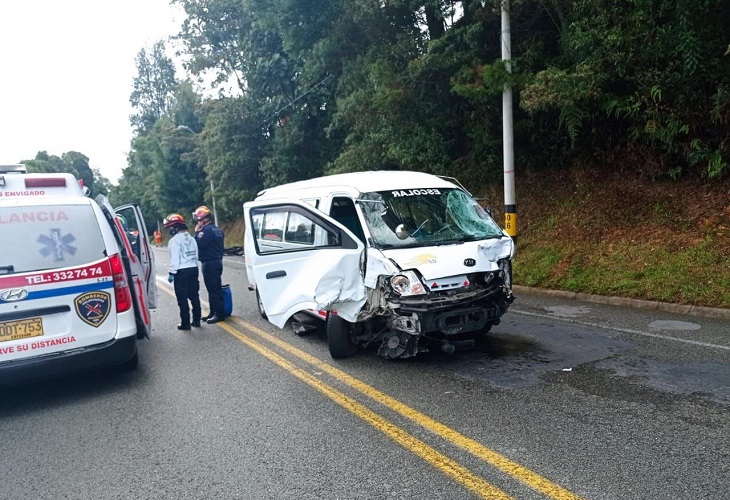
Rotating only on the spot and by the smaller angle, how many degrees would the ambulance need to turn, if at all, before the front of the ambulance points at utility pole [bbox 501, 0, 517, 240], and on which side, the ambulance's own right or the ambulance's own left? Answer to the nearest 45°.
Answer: approximately 90° to the ambulance's own right

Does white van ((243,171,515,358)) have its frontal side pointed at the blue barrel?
no

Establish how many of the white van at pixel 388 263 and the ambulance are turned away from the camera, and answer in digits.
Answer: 1

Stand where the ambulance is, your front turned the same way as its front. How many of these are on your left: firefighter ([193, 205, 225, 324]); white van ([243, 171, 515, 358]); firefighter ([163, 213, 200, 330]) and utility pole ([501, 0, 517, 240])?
0

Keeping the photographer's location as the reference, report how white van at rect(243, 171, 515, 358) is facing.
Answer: facing the viewer and to the right of the viewer

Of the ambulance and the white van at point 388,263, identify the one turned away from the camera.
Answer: the ambulance

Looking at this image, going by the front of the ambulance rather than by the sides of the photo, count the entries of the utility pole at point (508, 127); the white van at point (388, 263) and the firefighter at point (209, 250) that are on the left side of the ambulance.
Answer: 0

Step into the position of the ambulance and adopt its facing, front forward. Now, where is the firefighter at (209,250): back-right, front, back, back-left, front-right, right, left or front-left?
front-right

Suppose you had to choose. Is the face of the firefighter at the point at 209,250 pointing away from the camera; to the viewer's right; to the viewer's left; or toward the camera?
to the viewer's left

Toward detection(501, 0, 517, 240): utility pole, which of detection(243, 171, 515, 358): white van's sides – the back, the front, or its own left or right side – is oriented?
left

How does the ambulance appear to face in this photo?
away from the camera

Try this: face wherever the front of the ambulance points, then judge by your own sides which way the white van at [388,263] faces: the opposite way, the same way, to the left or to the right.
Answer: the opposite way
